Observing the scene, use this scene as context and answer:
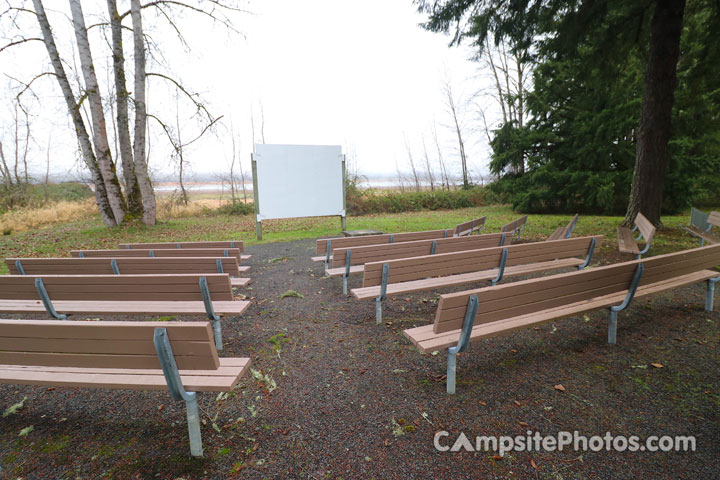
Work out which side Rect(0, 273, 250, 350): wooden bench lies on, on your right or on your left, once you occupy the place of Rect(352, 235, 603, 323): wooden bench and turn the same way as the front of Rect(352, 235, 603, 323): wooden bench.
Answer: on your left

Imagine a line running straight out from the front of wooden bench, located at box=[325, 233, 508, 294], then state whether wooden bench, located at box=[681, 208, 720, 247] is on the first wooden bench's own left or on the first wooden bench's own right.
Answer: on the first wooden bench's own right

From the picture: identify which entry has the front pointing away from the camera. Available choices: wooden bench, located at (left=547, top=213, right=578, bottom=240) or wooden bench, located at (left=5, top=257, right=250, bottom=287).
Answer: wooden bench, located at (left=5, top=257, right=250, bottom=287)

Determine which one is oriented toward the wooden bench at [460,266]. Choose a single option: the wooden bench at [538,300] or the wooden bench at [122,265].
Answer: the wooden bench at [538,300]

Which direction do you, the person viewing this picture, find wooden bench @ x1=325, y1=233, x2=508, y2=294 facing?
facing away from the viewer and to the left of the viewer

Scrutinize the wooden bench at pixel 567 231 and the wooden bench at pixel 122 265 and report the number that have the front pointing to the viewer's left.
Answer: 1

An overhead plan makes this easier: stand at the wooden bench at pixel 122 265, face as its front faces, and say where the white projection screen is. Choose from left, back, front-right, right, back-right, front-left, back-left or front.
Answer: front-right

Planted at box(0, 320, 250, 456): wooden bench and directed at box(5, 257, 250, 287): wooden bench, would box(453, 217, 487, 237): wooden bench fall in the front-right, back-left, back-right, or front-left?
front-right

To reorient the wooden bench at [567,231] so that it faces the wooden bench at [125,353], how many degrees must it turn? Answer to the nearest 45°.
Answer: approximately 90° to its left

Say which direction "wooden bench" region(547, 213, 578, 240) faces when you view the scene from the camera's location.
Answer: facing to the left of the viewer

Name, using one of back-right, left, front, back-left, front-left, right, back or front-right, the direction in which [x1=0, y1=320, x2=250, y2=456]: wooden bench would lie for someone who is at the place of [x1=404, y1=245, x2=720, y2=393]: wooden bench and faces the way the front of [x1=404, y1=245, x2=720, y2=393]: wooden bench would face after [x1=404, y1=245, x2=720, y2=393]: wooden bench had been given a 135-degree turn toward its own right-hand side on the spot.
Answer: back-right

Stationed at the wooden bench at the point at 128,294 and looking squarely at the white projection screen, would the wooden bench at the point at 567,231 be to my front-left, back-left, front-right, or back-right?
front-right

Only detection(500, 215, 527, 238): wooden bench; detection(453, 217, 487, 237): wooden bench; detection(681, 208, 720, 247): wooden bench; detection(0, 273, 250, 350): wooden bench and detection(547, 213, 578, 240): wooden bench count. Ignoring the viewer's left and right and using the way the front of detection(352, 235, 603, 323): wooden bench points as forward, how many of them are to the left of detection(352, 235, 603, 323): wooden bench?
1

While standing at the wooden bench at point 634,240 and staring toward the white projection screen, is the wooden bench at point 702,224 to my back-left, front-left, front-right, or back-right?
back-right

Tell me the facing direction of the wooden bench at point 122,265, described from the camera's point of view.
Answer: facing away from the viewer

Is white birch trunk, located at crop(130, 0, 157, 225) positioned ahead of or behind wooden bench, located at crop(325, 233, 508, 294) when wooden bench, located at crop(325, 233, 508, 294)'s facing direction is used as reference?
ahead

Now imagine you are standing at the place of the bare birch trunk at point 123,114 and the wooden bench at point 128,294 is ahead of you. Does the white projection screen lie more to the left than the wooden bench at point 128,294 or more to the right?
left
